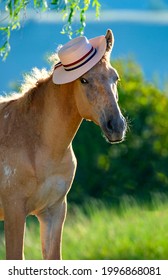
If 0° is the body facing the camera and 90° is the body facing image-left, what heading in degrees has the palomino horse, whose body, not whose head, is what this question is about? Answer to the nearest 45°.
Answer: approximately 315°
